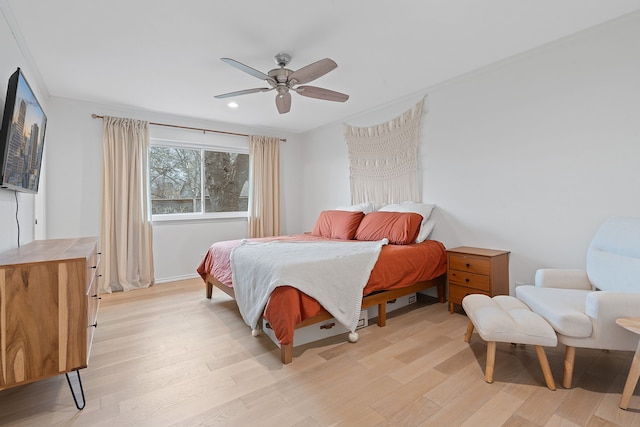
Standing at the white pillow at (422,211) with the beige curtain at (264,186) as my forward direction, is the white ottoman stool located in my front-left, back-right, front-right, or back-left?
back-left

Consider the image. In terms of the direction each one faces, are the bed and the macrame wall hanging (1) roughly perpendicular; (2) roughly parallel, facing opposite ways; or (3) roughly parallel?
roughly parallel

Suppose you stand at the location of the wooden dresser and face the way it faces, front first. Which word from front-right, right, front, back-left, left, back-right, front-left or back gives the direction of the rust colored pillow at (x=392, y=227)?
front

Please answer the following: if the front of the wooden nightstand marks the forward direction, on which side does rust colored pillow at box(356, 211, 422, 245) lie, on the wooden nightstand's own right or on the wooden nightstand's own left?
on the wooden nightstand's own right

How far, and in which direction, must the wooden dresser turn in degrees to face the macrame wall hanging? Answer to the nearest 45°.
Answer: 0° — it already faces it

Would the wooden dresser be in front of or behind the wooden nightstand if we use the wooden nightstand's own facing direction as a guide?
in front

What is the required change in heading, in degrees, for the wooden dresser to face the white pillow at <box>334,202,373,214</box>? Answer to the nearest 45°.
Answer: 0° — it already faces it

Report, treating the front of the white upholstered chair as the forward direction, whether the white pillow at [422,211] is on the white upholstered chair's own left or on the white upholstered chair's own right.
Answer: on the white upholstered chair's own right

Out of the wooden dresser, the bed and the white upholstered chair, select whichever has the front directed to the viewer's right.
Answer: the wooden dresser

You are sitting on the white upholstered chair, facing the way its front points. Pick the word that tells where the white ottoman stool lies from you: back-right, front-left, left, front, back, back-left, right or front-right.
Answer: front

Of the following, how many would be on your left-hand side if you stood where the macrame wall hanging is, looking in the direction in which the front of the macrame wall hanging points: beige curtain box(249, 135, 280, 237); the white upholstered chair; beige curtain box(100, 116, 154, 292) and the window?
1

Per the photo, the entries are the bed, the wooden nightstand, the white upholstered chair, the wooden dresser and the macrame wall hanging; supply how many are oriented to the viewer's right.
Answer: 1

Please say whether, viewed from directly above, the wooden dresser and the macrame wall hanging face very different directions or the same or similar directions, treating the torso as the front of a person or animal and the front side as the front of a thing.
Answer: very different directions

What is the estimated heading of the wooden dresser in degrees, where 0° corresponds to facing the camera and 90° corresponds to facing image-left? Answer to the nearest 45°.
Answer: approximately 270°
